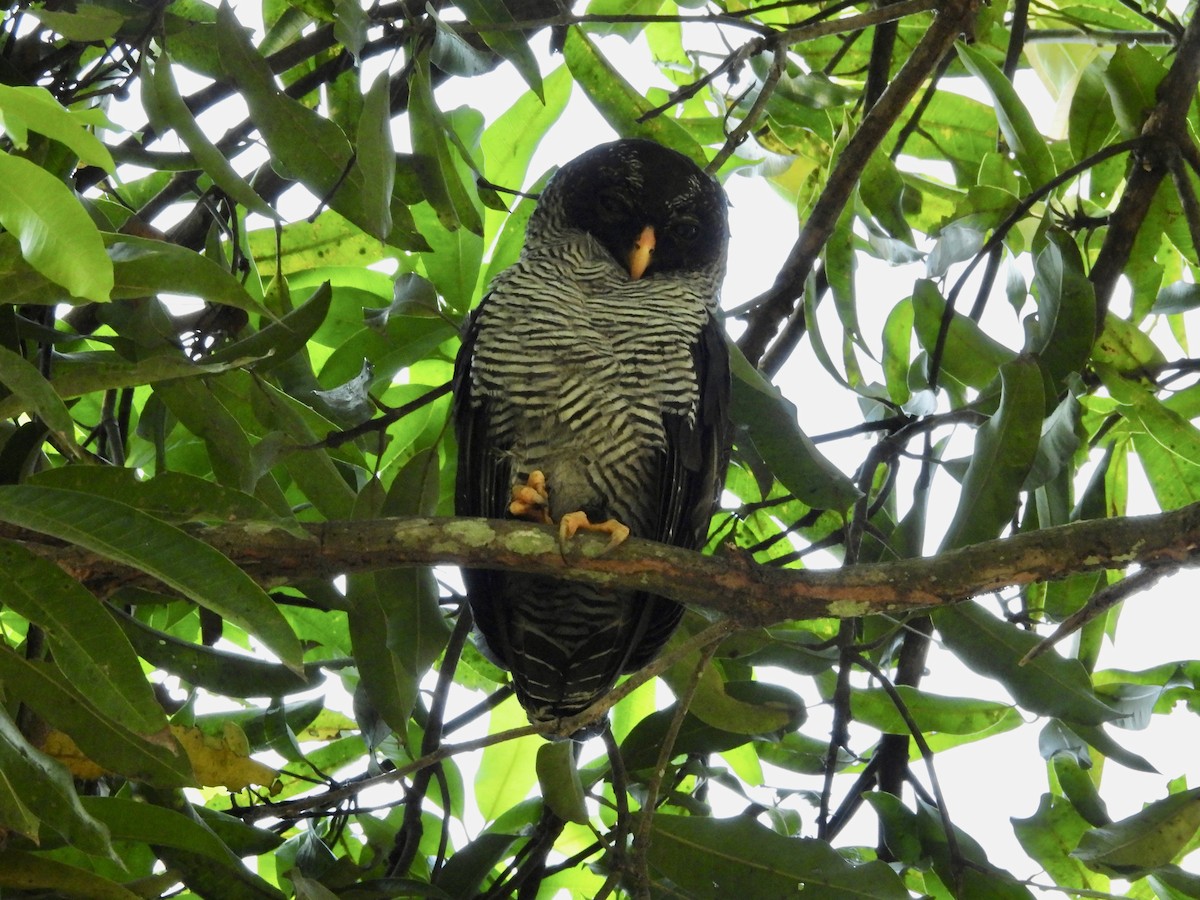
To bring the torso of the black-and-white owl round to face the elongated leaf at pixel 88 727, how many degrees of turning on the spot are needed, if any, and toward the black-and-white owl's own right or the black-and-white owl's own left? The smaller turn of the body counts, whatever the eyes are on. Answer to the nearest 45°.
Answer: approximately 45° to the black-and-white owl's own right

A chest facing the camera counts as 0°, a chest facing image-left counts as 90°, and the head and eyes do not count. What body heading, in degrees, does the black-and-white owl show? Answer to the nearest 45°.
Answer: approximately 0°

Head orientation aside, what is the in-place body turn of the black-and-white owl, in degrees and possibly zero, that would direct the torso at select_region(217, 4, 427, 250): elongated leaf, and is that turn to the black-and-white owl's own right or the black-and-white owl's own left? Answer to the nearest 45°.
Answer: approximately 45° to the black-and-white owl's own right

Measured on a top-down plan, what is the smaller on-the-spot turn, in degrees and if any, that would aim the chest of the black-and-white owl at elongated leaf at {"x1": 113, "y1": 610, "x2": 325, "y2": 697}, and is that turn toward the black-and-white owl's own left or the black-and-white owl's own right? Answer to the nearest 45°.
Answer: approximately 45° to the black-and-white owl's own right
